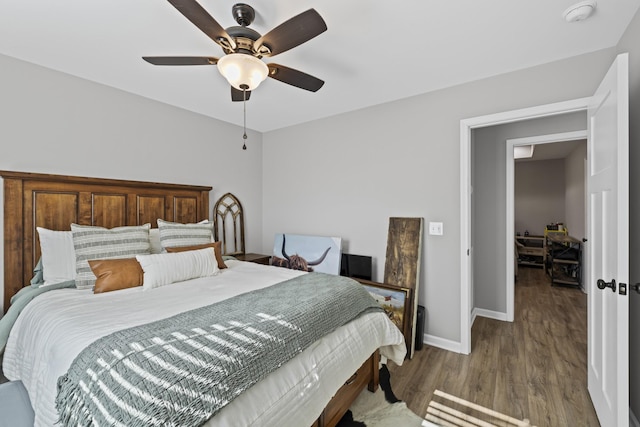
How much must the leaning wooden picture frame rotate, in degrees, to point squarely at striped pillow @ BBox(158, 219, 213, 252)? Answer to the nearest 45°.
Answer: approximately 45° to its right

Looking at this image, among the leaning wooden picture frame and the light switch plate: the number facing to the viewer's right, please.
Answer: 0

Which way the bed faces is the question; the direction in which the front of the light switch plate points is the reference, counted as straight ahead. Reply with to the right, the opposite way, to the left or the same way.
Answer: to the left

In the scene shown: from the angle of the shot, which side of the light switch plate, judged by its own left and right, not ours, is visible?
front

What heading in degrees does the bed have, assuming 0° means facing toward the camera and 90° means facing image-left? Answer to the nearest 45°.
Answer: approximately 315°

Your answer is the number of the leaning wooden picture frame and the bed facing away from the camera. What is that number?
0

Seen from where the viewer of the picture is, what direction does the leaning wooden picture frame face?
facing the viewer and to the left of the viewer

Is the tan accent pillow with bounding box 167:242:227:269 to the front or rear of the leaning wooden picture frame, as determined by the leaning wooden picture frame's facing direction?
to the front

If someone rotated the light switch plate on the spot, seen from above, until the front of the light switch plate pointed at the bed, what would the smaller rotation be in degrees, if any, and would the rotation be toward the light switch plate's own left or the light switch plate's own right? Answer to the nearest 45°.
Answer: approximately 45° to the light switch plate's own right

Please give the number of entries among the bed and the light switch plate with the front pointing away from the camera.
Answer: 0

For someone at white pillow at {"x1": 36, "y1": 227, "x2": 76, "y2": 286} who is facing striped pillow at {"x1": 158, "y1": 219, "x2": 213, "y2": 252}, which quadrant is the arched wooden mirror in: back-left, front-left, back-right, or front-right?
front-left

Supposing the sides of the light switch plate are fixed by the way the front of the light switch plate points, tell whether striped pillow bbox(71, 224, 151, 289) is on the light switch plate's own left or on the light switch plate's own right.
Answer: on the light switch plate's own right
